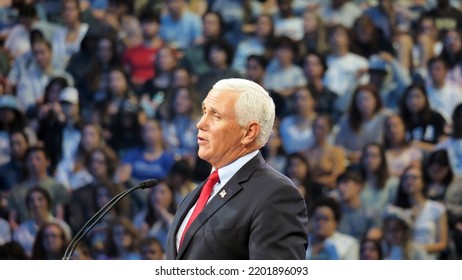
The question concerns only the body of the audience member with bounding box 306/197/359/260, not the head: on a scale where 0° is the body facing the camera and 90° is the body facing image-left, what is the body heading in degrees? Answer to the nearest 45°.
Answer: approximately 45°

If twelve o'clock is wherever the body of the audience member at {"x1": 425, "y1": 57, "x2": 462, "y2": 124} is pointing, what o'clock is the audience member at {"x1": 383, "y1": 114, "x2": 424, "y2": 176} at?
the audience member at {"x1": 383, "y1": 114, "x2": 424, "y2": 176} is roughly at 12 o'clock from the audience member at {"x1": 425, "y1": 57, "x2": 462, "y2": 124}.

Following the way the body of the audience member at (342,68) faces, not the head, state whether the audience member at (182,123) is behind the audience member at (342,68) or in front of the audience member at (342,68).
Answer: in front

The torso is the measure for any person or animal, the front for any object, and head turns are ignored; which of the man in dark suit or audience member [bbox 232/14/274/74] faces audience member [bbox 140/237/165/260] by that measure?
audience member [bbox 232/14/274/74]

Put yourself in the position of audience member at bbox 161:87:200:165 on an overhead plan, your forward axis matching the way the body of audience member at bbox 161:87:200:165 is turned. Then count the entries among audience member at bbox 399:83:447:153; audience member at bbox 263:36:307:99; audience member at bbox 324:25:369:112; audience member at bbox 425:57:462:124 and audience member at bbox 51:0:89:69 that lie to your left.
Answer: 4

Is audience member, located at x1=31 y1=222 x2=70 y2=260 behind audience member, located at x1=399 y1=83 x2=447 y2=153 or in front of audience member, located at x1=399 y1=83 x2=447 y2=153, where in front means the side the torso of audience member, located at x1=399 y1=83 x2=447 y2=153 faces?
in front
